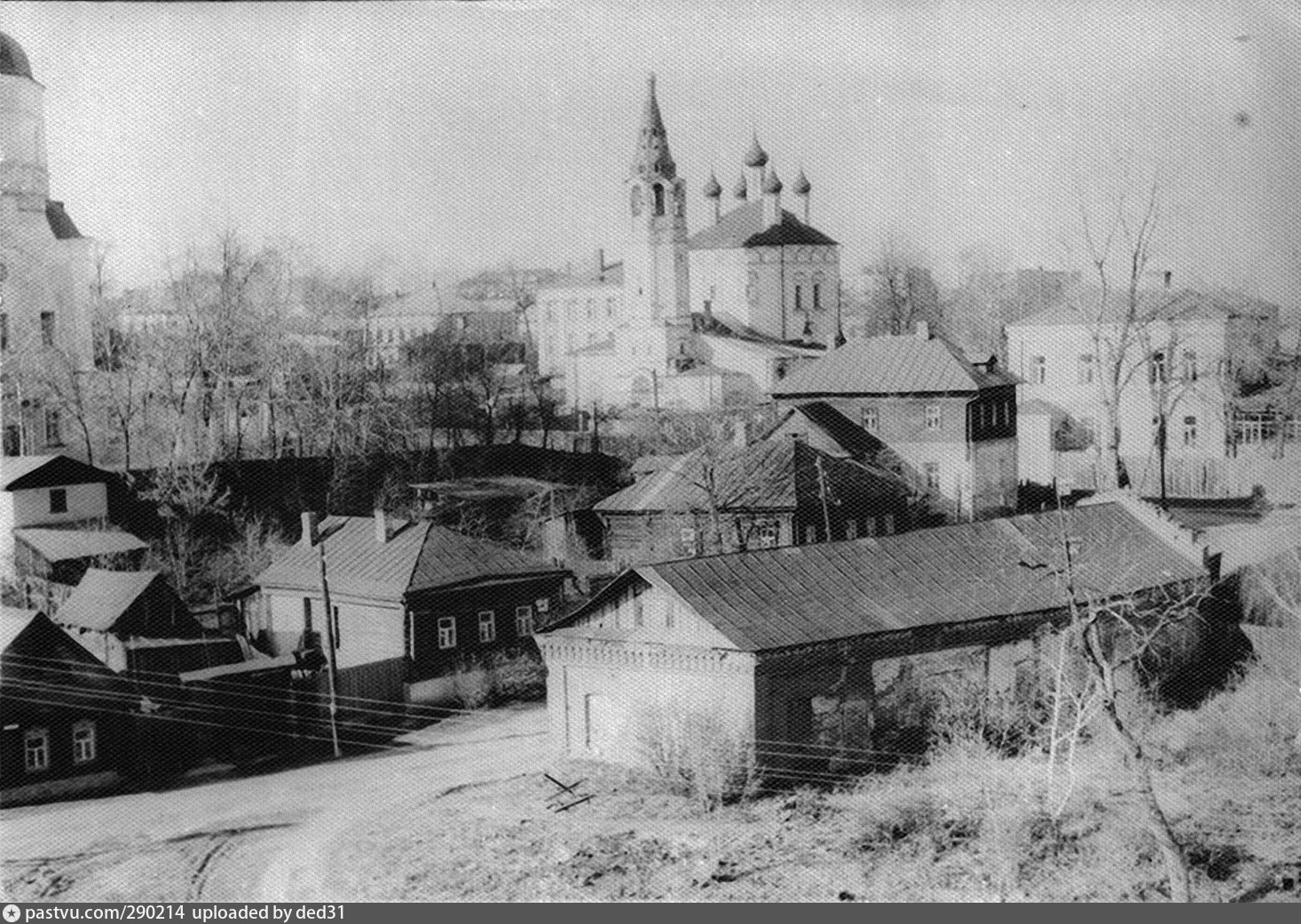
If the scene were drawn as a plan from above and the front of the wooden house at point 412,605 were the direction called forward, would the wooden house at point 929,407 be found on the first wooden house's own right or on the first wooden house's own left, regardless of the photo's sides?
on the first wooden house's own left

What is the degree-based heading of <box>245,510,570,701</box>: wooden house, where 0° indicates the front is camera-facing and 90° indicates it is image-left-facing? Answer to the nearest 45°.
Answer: approximately 315°

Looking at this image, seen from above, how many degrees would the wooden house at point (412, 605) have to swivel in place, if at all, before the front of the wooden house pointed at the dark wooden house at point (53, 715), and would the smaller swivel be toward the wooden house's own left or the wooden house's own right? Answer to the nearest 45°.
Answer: approximately 90° to the wooden house's own right
